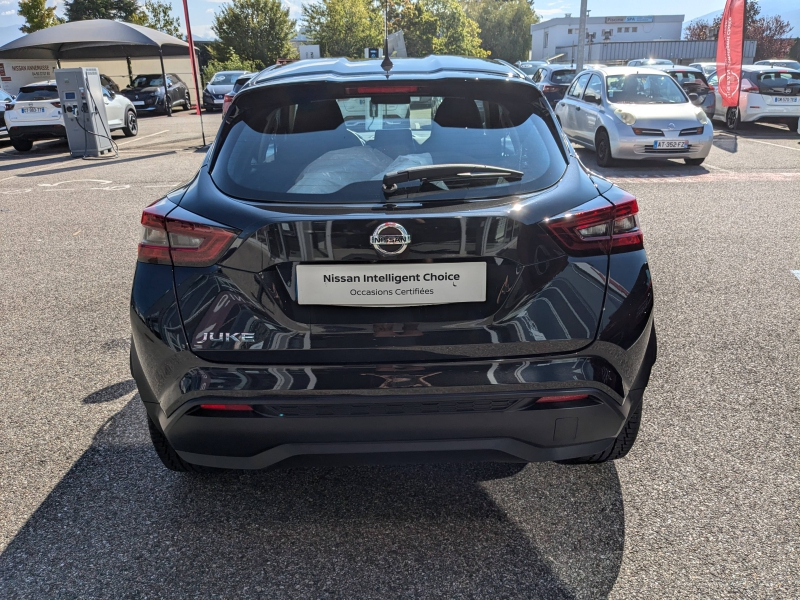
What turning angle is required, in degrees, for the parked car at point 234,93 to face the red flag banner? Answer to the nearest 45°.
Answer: approximately 45° to its right

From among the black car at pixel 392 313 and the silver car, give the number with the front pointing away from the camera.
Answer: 1

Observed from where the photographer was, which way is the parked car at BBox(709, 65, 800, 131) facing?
facing away from the viewer and to the left of the viewer

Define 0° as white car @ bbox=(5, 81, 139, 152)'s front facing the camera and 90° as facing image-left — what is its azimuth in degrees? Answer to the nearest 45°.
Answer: approximately 225°

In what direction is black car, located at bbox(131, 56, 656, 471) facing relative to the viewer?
away from the camera

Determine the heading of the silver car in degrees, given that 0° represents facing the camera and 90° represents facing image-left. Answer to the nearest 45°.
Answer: approximately 315°

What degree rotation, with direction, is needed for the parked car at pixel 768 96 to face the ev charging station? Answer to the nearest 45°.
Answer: approximately 90° to its left

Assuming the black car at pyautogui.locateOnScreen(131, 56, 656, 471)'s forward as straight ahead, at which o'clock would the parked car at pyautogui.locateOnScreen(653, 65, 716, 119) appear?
The parked car is roughly at 1 o'clock from the black car.

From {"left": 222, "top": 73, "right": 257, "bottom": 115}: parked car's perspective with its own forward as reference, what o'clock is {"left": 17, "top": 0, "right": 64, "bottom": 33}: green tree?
The green tree is roughly at 10 o'clock from the parked car.

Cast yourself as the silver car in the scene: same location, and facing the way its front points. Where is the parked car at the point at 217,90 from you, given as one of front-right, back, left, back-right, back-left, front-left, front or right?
back

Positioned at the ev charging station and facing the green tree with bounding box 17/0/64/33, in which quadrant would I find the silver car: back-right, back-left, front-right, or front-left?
back-right

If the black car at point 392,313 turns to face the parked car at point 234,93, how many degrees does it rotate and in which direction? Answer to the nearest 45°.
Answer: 0° — it already faces it

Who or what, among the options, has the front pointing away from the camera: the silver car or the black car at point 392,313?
the black car

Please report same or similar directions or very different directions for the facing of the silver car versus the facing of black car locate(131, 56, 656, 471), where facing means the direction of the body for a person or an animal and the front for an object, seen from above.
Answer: very different directions

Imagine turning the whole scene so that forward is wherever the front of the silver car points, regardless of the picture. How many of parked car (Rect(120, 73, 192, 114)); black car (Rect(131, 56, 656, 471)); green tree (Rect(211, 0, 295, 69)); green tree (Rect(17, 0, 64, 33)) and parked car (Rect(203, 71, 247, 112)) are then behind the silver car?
4
